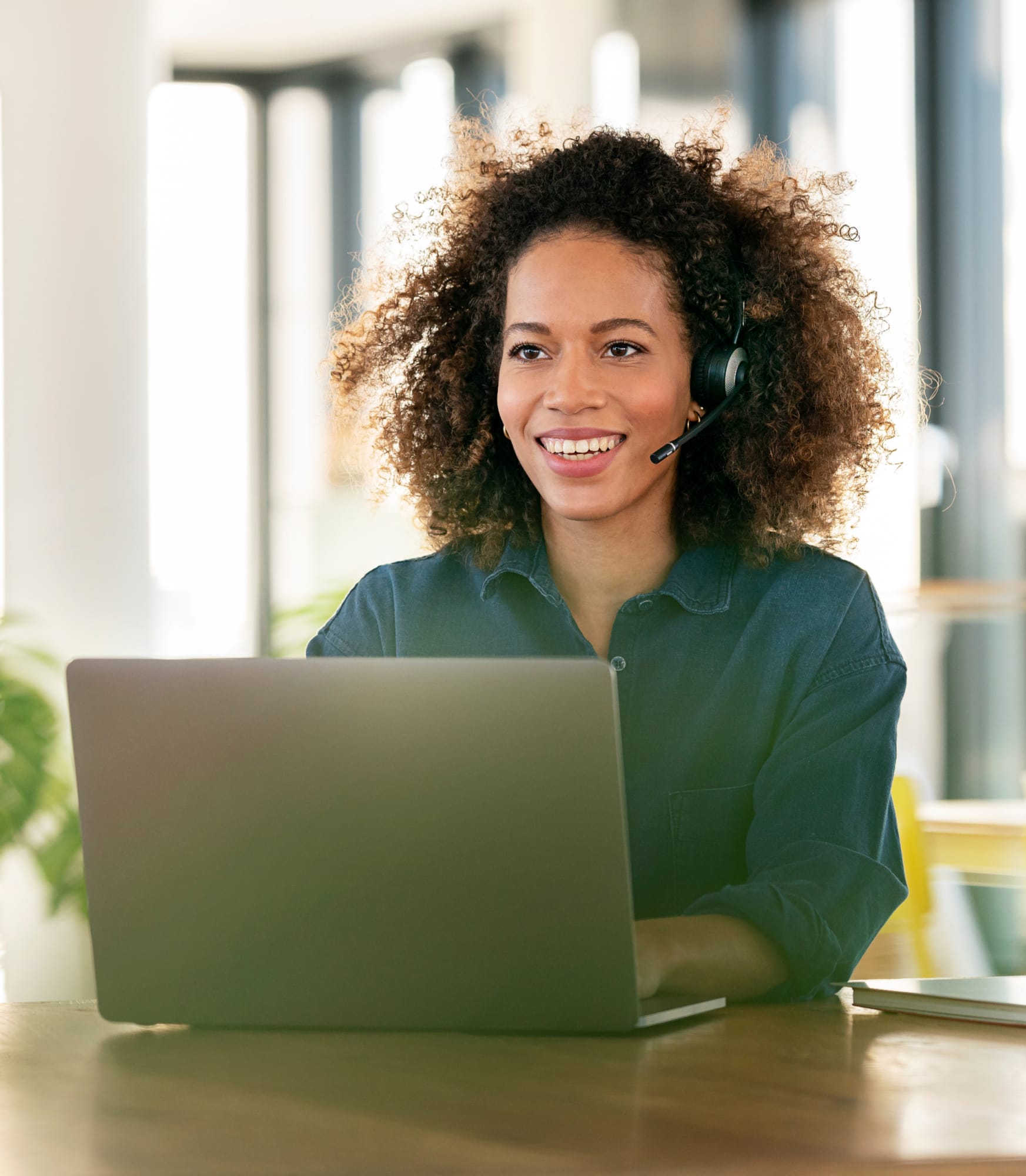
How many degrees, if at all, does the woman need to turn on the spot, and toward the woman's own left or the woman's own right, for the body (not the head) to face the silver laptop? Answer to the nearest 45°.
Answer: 0° — they already face it

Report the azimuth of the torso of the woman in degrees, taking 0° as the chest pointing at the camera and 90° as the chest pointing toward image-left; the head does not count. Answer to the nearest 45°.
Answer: approximately 0°

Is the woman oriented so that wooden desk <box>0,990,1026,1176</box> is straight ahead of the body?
yes
